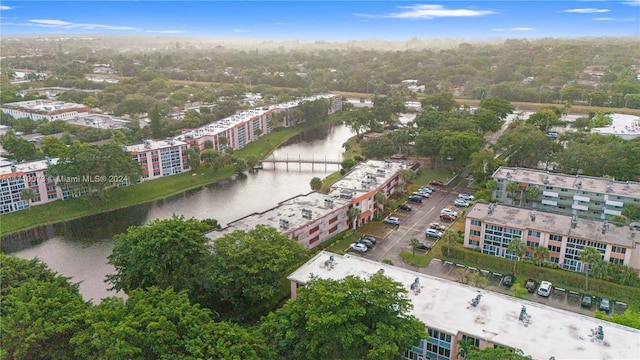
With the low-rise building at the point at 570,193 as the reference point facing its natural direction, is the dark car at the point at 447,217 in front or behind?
in front

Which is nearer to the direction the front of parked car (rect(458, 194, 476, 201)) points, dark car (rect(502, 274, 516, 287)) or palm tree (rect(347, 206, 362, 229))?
the dark car

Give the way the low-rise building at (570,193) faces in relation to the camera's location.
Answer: facing the viewer and to the left of the viewer

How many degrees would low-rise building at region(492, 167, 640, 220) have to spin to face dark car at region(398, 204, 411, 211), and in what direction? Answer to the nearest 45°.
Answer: approximately 45° to its right

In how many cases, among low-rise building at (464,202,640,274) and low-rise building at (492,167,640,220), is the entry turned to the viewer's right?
0

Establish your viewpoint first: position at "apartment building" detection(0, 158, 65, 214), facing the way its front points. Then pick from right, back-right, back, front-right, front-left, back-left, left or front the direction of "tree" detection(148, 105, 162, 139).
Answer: left

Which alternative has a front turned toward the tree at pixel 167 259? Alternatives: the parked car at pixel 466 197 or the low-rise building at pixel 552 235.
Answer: the low-rise building

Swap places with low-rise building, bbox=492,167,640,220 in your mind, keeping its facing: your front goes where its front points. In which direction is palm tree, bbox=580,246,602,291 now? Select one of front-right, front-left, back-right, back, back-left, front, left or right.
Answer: front-left

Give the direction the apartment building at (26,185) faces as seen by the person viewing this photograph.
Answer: facing the viewer and to the right of the viewer

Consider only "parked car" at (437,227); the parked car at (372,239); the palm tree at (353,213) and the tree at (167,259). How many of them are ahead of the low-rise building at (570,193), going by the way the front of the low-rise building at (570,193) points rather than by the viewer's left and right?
4

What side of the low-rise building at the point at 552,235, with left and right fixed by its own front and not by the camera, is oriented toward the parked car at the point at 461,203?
right

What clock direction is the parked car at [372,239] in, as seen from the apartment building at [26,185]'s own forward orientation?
The parked car is roughly at 12 o'clock from the apartment building.
